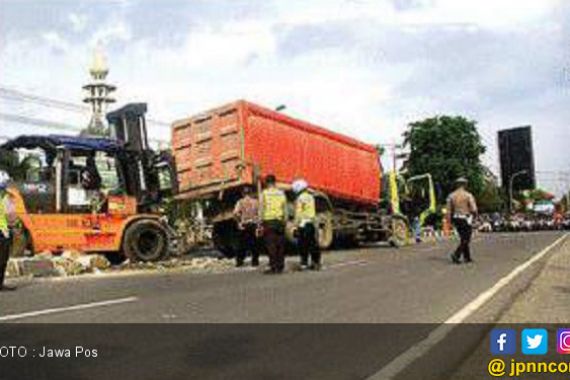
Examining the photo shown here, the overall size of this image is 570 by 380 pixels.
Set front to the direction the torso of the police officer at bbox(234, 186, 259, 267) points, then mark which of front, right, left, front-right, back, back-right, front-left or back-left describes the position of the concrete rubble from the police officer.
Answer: left

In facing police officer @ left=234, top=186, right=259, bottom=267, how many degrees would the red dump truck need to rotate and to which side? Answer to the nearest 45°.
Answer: approximately 135° to its right

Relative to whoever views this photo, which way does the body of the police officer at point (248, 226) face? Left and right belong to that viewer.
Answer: facing away from the viewer

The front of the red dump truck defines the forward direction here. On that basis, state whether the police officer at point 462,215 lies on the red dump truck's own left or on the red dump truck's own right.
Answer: on the red dump truck's own right

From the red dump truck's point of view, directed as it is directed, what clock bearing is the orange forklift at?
The orange forklift is roughly at 6 o'clock from the red dump truck.
